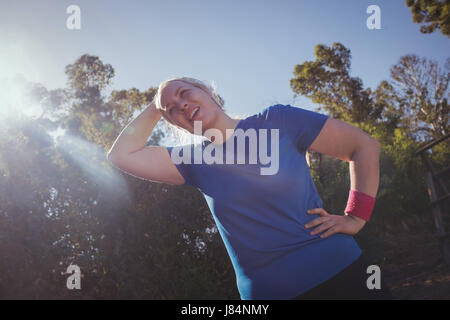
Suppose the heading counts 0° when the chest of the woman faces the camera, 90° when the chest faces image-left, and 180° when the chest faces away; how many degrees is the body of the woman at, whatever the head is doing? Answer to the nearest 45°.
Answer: approximately 45°

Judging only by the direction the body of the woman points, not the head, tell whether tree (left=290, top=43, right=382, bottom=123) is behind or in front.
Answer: behind
